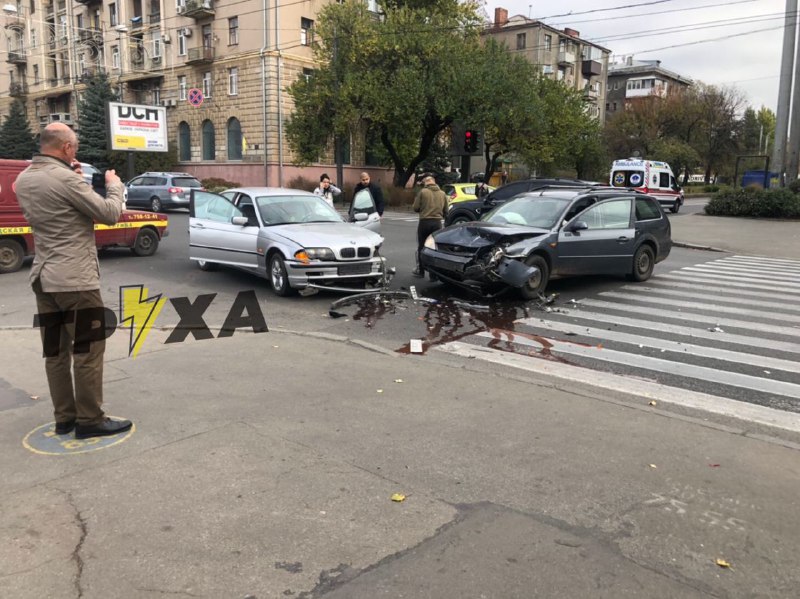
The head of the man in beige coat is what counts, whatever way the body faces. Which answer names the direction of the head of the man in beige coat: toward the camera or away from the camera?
away from the camera

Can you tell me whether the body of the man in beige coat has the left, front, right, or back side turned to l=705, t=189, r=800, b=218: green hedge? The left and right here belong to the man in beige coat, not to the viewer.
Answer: front

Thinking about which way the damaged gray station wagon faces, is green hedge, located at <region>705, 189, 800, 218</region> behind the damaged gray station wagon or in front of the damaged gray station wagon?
behind

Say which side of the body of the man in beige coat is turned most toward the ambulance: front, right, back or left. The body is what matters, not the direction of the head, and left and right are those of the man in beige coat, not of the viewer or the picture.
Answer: front

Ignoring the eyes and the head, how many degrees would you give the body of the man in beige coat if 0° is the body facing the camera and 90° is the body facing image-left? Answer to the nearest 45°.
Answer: approximately 225°

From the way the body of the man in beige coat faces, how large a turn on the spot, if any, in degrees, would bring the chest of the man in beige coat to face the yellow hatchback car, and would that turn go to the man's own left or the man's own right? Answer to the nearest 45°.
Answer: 0° — they already face it

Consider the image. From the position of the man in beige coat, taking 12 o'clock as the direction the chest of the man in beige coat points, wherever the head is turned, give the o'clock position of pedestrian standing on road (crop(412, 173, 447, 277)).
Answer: The pedestrian standing on road is roughly at 12 o'clock from the man in beige coat.

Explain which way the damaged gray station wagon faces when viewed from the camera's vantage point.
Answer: facing the viewer and to the left of the viewer

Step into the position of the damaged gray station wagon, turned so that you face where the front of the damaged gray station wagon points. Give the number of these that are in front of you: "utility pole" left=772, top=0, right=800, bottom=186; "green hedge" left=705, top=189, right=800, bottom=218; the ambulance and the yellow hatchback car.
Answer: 0

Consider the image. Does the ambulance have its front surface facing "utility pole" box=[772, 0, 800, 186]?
no
